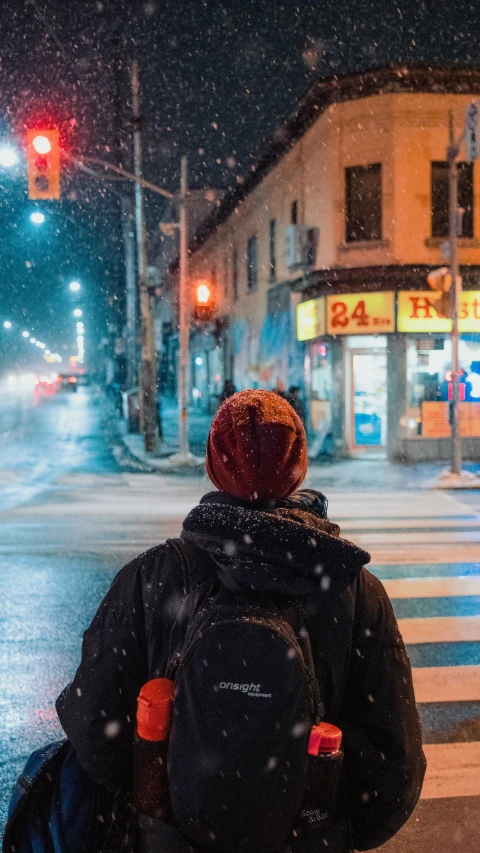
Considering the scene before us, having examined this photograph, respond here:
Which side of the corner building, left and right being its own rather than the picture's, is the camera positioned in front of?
front

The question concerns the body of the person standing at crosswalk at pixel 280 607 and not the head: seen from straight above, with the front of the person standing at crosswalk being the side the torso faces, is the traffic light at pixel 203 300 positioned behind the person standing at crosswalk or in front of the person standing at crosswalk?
in front

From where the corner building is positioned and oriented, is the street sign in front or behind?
in front

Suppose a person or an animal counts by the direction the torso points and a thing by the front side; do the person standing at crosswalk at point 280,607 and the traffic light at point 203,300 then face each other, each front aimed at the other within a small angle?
yes

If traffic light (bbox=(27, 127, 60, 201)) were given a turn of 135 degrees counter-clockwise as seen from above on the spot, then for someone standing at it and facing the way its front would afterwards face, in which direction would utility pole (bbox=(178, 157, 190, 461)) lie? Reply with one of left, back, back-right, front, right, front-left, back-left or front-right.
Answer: front

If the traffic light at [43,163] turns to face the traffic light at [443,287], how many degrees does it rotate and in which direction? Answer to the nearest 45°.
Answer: approximately 90° to its left

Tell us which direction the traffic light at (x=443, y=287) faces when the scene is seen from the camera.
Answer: facing to the left of the viewer

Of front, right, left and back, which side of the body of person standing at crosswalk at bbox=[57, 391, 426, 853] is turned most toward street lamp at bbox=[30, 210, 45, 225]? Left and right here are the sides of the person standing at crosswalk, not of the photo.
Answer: front

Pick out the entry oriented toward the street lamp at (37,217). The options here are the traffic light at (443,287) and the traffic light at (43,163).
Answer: the traffic light at (443,287)

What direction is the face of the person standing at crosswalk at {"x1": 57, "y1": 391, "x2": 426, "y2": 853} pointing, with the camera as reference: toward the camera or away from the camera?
away from the camera

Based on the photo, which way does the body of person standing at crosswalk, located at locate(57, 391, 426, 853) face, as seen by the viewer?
away from the camera

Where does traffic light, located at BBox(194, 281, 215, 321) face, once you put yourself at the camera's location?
facing the viewer

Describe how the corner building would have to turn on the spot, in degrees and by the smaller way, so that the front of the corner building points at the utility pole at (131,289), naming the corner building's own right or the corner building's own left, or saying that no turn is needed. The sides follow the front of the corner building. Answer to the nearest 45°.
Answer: approximately 135° to the corner building's own right

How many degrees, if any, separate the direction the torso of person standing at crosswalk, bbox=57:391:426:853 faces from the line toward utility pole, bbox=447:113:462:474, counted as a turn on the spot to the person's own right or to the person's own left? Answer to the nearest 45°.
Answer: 0° — they already face it

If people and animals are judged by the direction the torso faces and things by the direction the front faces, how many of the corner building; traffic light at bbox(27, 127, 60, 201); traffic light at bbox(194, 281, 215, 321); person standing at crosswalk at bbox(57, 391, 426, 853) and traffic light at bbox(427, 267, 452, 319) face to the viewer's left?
1
